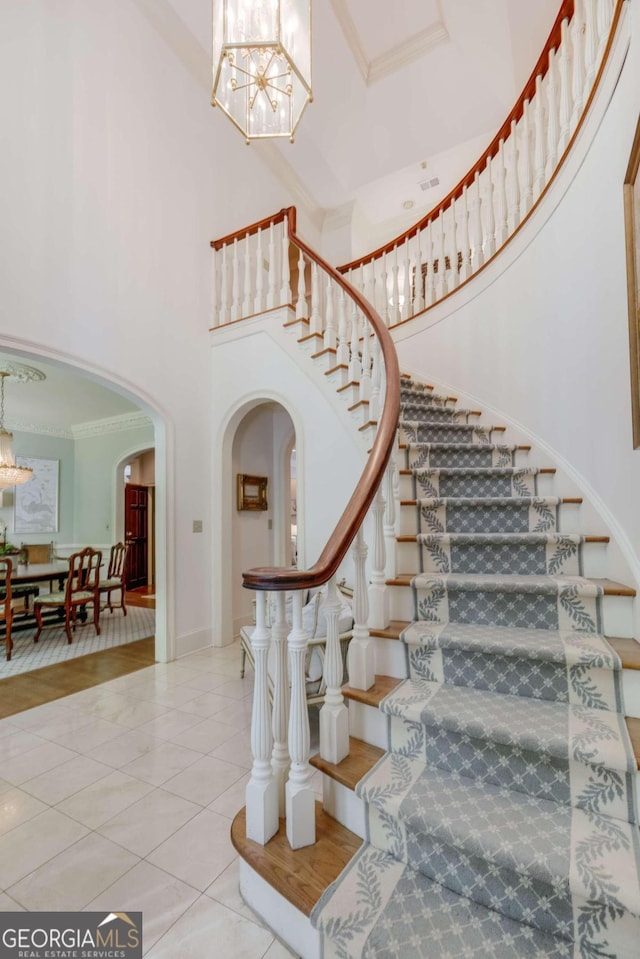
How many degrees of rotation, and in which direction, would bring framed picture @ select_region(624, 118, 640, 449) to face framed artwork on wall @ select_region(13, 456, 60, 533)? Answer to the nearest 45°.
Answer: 0° — it already faces it

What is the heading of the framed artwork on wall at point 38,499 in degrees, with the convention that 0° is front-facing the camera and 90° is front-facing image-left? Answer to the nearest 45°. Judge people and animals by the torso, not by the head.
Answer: approximately 0°

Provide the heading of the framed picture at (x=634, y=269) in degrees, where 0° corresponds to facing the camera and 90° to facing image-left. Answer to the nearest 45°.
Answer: approximately 90°

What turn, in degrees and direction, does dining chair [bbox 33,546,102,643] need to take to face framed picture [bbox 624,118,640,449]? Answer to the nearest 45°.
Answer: approximately 135° to its left

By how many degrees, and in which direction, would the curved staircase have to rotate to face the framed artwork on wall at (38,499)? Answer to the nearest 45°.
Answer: approximately 135° to its right

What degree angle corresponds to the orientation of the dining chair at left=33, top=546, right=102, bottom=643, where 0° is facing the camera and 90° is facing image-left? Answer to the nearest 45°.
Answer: approximately 135°

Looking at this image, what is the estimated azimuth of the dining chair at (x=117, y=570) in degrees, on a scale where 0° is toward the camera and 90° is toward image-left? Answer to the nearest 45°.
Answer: approximately 45°
